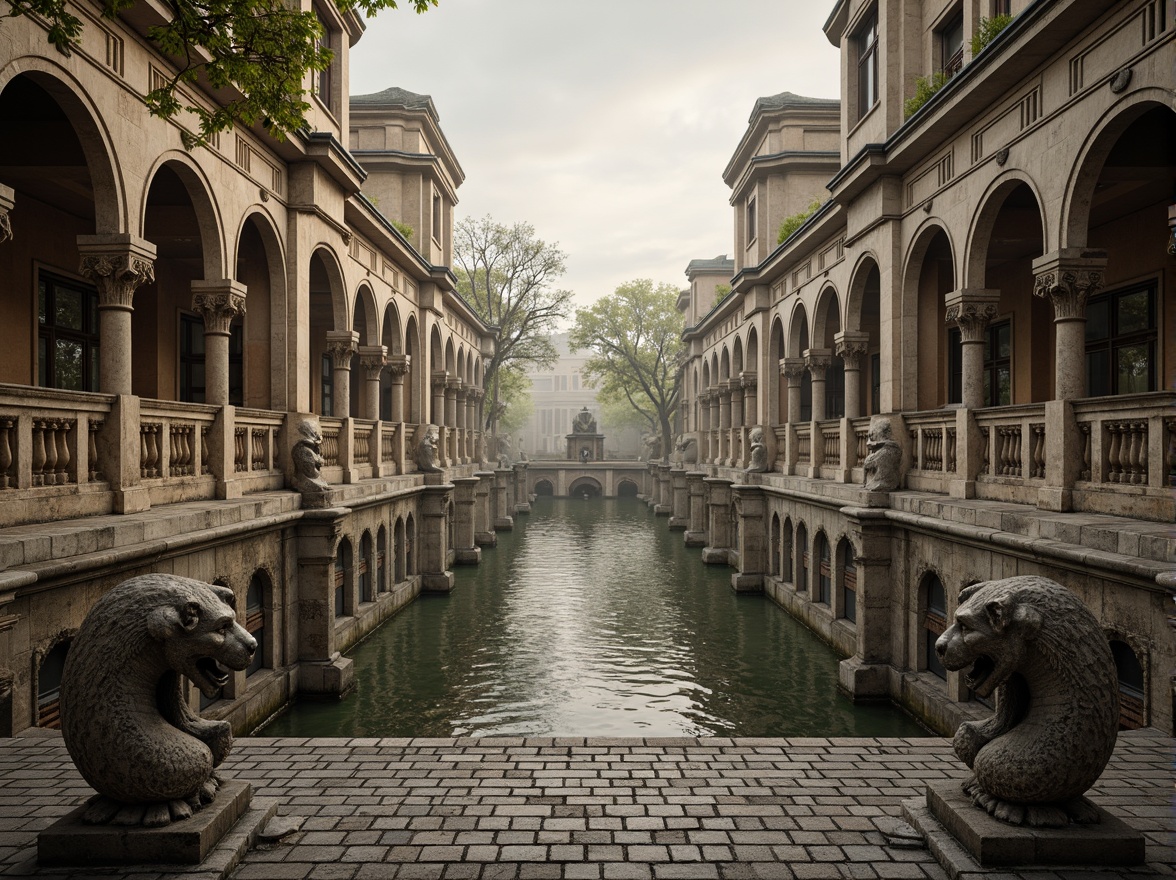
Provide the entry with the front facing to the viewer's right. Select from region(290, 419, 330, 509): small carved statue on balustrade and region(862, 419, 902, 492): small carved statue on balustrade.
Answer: region(290, 419, 330, 509): small carved statue on balustrade

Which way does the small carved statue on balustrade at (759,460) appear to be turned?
to the viewer's left

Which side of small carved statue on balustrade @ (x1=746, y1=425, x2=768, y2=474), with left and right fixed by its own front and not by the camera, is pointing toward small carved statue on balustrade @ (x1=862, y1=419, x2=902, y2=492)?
left

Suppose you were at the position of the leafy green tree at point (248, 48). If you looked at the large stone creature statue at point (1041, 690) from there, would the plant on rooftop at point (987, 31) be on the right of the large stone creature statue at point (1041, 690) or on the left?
left

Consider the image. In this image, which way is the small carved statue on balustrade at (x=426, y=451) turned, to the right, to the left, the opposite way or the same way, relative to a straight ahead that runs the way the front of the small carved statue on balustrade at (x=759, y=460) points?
the opposite way

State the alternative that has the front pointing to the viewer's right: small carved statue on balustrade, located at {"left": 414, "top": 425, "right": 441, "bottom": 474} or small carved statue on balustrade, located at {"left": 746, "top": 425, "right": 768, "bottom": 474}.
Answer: small carved statue on balustrade, located at {"left": 414, "top": 425, "right": 441, "bottom": 474}

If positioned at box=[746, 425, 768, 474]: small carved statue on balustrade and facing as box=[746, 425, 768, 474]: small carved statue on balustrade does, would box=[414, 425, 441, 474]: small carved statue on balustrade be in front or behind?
in front

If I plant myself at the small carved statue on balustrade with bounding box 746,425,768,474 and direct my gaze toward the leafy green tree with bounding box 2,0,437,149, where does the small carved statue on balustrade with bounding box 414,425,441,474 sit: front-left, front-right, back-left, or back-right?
front-right

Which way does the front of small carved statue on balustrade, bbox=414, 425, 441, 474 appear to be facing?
to the viewer's right

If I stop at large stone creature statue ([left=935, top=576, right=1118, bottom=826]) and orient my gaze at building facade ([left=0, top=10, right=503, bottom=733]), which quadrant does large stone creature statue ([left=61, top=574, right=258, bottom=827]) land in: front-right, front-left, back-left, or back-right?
front-left

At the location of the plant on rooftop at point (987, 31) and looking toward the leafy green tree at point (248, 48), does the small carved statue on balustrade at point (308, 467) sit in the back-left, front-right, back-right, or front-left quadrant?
front-right

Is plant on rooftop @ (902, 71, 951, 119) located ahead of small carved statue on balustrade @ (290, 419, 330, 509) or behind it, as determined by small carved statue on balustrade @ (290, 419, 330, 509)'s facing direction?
ahead

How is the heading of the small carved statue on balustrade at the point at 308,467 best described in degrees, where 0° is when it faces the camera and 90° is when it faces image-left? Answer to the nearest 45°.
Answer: approximately 270°

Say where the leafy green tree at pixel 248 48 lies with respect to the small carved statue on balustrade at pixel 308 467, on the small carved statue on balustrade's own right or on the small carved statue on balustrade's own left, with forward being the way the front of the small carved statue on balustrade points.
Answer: on the small carved statue on balustrade's own right

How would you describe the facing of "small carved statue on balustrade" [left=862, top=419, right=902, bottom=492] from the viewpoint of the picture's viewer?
facing to the left of the viewer
